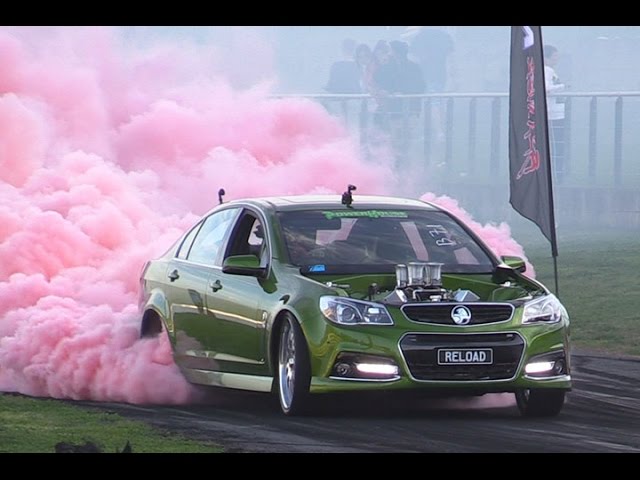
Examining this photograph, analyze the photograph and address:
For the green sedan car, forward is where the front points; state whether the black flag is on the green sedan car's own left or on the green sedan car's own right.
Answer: on the green sedan car's own left

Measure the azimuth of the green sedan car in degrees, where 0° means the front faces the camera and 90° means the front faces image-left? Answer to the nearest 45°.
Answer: approximately 315°
